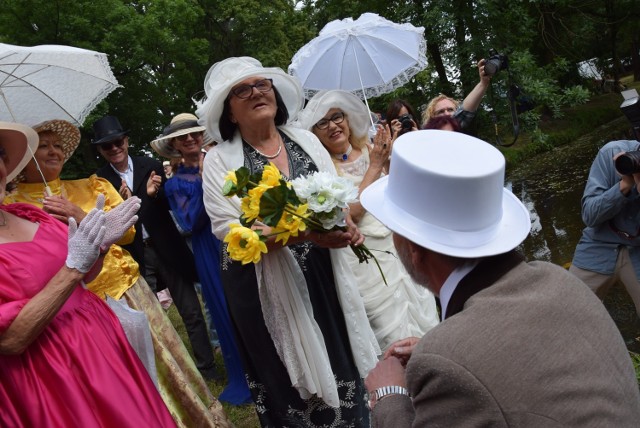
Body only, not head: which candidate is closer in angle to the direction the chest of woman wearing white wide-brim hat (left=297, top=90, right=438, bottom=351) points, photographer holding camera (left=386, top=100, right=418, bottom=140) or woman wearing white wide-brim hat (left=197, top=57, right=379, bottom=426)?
the woman wearing white wide-brim hat

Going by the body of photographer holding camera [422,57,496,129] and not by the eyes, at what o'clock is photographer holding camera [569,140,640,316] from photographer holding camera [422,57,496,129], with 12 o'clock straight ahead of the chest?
photographer holding camera [569,140,640,316] is roughly at 11 o'clock from photographer holding camera [422,57,496,129].

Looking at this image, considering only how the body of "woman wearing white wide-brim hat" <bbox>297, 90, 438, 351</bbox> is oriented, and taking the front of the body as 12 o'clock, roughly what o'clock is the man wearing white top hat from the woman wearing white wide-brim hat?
The man wearing white top hat is roughly at 12 o'clock from the woman wearing white wide-brim hat.

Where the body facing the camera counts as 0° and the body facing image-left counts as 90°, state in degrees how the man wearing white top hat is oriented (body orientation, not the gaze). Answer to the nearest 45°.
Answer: approximately 135°

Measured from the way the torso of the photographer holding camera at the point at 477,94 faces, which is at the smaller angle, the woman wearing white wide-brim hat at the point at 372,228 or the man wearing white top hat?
the man wearing white top hat

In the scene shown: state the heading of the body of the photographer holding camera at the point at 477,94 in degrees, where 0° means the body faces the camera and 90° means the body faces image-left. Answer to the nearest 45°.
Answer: approximately 0°

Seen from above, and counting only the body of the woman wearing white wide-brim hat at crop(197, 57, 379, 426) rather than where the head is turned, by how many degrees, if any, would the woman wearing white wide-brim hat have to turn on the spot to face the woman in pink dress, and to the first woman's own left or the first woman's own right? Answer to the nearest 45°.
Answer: approximately 90° to the first woman's own right

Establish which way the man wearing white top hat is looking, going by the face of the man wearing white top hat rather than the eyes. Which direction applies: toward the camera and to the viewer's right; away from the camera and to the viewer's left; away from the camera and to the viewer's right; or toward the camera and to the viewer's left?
away from the camera and to the viewer's left

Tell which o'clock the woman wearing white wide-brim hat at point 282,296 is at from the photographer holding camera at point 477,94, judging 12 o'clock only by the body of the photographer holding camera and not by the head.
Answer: The woman wearing white wide-brim hat is roughly at 1 o'clock from the photographer holding camera.

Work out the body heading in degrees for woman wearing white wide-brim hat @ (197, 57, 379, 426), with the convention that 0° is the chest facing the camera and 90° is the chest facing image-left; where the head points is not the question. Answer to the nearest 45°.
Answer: approximately 315°

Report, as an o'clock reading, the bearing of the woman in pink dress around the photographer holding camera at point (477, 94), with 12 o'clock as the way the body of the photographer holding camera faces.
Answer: The woman in pink dress is roughly at 1 o'clock from the photographer holding camera.

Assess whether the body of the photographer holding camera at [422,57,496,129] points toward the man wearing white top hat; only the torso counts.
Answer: yes
